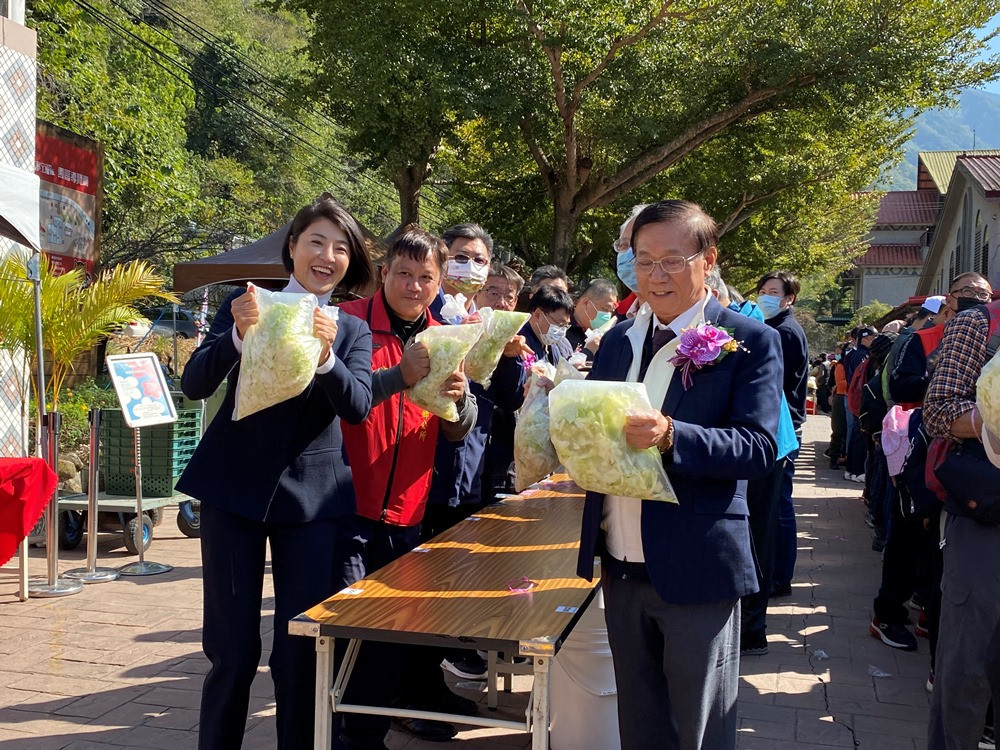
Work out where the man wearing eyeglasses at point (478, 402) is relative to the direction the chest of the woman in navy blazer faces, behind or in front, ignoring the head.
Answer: behind

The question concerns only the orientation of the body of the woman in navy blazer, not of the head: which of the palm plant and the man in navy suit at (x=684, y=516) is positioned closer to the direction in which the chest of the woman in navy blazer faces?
the man in navy suit

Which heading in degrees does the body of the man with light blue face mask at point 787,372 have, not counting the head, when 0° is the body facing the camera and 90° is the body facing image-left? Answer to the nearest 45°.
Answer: approximately 45°

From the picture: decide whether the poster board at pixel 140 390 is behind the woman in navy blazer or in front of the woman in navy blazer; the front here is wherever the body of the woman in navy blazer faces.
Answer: behind

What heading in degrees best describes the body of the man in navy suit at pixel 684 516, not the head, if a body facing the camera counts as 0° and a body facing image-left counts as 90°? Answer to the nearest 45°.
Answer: approximately 45°

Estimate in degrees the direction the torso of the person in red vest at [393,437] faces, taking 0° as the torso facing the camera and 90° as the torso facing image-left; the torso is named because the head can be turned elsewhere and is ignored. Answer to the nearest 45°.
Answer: approximately 315°

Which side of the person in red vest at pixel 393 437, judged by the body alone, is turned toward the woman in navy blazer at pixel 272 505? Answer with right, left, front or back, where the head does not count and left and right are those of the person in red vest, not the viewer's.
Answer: right
